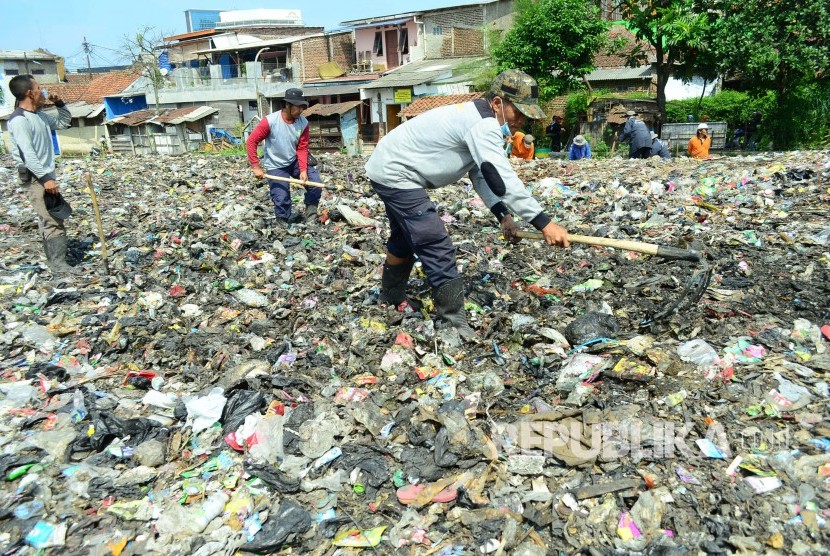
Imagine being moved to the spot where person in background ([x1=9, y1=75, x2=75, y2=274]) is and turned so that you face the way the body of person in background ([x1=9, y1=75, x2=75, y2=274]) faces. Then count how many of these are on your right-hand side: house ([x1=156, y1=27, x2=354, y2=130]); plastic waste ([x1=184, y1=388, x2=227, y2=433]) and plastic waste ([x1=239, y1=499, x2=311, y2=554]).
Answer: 2

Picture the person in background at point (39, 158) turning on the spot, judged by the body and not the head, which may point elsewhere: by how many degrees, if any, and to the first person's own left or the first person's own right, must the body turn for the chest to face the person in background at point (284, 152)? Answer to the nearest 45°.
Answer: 0° — they already face them

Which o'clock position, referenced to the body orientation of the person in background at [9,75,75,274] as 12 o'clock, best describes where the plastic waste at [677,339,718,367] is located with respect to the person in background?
The plastic waste is roughly at 2 o'clock from the person in background.

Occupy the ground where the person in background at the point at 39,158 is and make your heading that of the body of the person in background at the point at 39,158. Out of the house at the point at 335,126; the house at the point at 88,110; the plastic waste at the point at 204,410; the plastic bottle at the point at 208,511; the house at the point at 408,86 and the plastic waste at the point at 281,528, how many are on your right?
3

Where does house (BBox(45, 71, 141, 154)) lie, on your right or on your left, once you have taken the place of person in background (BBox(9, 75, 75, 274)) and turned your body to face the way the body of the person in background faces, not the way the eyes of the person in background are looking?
on your left

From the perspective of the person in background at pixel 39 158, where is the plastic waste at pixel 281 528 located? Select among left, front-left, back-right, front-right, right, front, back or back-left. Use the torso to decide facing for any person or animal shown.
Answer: right

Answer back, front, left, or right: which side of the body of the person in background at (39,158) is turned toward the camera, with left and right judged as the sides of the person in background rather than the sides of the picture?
right

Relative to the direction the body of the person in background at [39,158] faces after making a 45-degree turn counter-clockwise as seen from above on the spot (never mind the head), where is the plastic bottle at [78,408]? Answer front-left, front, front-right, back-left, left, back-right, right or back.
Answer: back-right

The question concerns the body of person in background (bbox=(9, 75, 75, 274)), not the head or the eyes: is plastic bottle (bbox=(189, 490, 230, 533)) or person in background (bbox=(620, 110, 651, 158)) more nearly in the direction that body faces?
the person in background

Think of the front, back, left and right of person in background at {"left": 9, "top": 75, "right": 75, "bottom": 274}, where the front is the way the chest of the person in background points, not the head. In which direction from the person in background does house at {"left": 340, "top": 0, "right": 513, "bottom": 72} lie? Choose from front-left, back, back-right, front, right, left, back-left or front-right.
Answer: front-left

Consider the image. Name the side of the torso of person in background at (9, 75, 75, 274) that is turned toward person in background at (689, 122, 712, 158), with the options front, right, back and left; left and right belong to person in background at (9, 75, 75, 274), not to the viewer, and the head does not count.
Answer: front

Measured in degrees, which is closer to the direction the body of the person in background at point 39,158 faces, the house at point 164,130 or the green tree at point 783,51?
the green tree

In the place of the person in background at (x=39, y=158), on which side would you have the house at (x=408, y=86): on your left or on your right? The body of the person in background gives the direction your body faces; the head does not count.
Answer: on your left

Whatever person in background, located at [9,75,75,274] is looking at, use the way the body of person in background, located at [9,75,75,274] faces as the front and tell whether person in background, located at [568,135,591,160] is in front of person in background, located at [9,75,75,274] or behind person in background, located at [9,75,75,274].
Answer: in front

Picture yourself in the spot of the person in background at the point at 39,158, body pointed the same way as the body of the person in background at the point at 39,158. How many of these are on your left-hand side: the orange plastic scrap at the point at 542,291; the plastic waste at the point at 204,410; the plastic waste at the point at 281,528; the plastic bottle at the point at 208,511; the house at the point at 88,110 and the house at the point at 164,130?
2

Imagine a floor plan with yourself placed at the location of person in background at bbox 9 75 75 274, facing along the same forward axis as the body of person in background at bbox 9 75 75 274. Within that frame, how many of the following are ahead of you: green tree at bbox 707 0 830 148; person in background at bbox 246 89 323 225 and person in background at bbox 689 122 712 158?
3

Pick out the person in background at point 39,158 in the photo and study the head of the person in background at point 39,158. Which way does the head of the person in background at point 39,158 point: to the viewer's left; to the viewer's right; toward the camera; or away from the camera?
to the viewer's right

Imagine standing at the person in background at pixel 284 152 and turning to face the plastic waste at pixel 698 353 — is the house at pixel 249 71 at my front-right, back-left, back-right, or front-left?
back-left
